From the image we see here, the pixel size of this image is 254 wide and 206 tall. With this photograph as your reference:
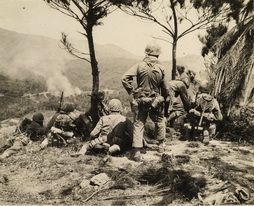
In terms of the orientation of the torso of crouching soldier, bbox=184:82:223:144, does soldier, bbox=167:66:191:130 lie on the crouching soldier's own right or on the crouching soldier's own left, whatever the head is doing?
on the crouching soldier's own left

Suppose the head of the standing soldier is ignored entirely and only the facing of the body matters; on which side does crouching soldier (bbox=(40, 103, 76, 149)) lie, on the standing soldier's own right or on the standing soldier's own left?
on the standing soldier's own left

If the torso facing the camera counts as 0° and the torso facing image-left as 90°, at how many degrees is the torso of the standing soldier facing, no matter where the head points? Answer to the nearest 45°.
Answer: approximately 180°

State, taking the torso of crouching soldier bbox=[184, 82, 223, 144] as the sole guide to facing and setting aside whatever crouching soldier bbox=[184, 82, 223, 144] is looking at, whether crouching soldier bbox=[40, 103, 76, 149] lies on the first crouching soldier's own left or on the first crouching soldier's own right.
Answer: on the first crouching soldier's own left

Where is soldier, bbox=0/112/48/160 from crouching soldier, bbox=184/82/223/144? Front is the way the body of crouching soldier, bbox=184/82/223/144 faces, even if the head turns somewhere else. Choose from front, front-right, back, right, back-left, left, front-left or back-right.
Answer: left

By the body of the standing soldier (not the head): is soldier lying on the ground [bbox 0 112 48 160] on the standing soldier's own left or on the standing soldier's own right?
on the standing soldier's own left

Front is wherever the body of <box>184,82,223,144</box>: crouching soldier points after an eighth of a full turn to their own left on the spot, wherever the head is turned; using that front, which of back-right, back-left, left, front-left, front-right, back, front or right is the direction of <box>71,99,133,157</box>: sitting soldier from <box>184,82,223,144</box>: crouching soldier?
left

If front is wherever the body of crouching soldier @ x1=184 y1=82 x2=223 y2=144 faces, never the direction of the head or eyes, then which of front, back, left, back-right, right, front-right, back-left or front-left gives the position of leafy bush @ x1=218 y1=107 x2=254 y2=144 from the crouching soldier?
front-right
